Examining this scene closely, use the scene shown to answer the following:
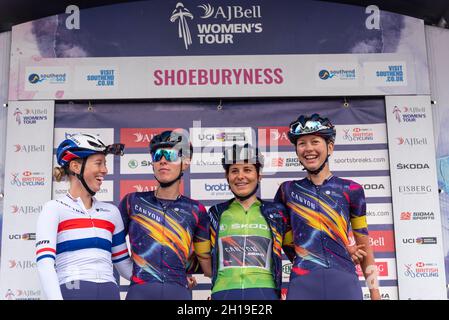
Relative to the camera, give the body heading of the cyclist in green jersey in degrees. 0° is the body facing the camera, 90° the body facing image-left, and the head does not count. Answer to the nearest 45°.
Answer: approximately 0°

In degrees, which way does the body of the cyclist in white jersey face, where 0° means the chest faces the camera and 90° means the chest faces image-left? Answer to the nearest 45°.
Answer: approximately 315°

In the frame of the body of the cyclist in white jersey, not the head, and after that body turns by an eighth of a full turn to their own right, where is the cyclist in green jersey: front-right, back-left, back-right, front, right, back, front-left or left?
left
